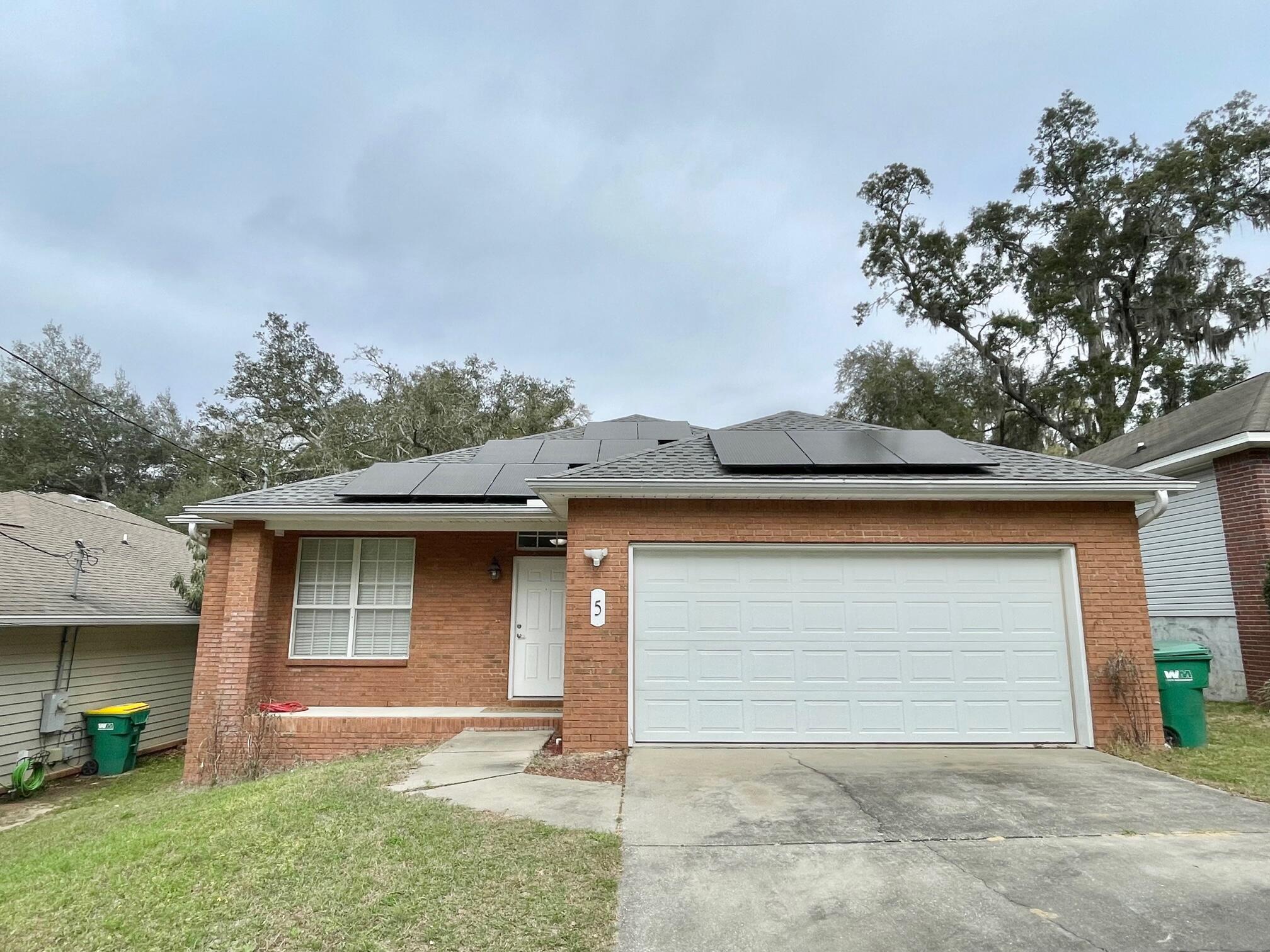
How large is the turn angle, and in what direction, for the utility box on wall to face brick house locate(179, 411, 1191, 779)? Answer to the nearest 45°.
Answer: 0° — it already faces it

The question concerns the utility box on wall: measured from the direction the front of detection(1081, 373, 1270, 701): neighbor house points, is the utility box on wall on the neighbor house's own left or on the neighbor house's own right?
on the neighbor house's own right

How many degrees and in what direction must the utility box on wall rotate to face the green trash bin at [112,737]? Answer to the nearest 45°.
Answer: approximately 45° to its left

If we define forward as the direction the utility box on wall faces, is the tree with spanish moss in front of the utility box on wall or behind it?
in front

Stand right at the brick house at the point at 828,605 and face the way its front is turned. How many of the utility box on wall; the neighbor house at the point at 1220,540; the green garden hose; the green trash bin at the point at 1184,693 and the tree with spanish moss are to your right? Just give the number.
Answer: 2

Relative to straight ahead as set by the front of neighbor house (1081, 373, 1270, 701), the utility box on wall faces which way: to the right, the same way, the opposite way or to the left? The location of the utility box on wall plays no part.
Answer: to the left

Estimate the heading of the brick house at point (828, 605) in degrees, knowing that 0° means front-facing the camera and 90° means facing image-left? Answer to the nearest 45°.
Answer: approximately 0°

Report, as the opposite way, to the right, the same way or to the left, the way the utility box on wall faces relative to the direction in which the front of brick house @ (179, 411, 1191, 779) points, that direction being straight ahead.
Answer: to the left

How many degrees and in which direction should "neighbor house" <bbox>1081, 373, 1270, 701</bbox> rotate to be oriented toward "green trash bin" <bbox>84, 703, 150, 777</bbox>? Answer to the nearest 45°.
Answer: approximately 90° to its right

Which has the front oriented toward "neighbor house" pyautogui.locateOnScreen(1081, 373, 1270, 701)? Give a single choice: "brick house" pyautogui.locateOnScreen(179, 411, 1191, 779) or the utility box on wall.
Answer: the utility box on wall
